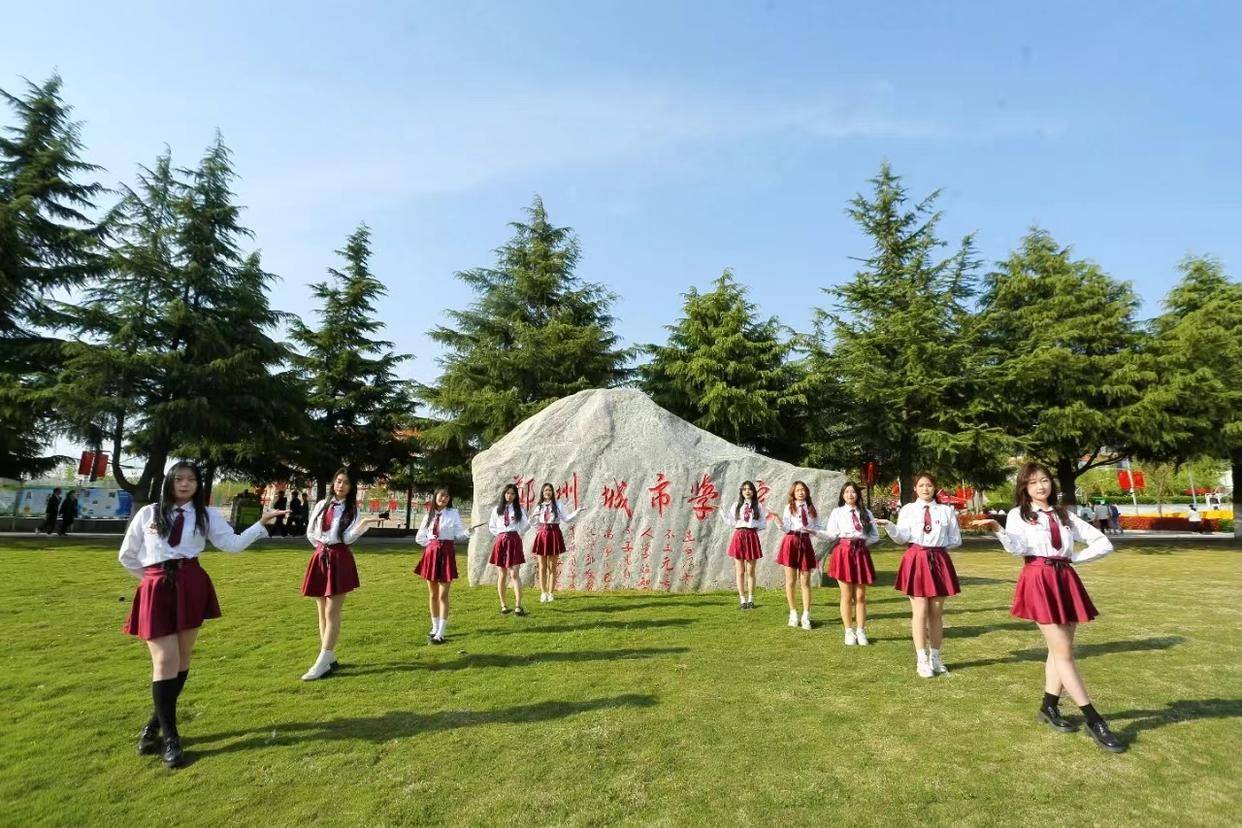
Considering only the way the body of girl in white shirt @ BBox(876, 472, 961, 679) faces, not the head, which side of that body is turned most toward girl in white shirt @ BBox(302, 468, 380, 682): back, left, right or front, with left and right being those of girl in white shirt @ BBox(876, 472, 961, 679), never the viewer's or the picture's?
right

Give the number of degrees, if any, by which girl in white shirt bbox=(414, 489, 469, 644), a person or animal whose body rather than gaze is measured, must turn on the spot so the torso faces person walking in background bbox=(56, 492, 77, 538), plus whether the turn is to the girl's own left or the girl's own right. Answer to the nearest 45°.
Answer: approximately 135° to the girl's own right

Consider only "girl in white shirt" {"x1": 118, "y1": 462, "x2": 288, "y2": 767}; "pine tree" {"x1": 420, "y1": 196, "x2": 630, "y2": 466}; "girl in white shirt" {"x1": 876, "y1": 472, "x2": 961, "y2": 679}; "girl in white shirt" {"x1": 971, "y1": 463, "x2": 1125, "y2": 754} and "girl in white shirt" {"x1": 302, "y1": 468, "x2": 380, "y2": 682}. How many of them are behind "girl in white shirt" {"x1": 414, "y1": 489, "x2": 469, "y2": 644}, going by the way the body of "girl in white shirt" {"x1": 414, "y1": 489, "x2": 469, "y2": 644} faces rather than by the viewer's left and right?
1

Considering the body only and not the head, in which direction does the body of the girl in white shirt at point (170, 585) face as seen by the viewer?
toward the camera

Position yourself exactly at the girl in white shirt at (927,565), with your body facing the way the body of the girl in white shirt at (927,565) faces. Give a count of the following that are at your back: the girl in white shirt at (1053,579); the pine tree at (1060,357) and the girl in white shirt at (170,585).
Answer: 1

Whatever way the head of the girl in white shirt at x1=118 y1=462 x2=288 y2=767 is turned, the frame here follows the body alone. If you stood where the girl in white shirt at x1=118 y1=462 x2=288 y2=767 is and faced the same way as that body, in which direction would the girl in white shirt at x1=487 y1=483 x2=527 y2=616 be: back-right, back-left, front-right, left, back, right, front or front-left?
back-left

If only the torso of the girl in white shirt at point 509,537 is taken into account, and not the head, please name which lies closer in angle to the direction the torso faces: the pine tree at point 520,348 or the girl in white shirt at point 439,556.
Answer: the girl in white shirt

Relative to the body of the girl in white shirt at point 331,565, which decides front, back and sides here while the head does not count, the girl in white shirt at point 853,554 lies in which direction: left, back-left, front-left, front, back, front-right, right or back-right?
back-left

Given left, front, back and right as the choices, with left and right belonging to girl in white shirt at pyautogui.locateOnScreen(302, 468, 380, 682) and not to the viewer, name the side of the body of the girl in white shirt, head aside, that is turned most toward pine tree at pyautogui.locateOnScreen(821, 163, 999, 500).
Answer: back

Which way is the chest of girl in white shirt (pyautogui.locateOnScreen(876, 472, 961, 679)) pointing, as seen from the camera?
toward the camera

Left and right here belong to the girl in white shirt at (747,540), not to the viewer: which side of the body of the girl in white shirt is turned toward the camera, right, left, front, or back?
front

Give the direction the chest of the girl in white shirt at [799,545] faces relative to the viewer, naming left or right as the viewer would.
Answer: facing the viewer
